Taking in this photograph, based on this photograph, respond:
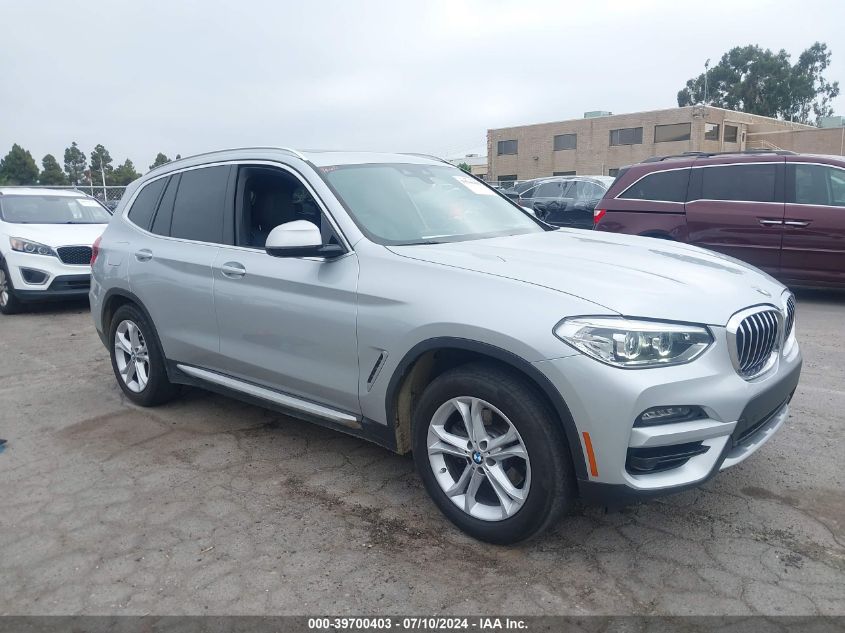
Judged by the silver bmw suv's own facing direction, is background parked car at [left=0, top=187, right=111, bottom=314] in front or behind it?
behind

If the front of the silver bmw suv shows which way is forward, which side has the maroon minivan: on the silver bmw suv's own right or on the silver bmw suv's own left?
on the silver bmw suv's own left

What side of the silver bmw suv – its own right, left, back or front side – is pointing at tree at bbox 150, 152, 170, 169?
back
